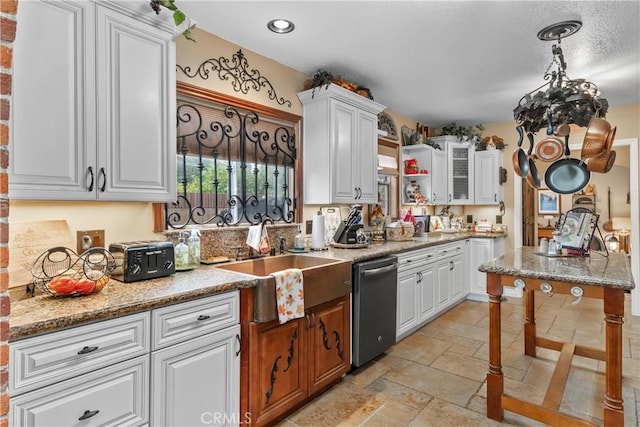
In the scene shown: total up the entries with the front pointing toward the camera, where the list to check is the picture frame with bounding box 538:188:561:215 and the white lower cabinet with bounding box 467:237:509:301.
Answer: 2

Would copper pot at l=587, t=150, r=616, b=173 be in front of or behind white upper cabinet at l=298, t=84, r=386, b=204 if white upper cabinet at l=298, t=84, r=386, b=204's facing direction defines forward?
in front

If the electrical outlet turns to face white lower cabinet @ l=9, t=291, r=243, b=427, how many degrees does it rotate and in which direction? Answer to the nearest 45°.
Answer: approximately 45° to its right

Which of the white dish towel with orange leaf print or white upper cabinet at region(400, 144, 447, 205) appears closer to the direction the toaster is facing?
the white dish towel with orange leaf print

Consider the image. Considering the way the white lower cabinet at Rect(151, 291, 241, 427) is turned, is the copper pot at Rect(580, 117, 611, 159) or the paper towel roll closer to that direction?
the copper pot

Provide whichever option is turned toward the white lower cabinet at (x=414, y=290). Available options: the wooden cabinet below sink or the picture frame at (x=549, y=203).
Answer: the picture frame

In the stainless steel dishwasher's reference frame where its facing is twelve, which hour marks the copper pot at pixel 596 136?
The copper pot is roughly at 11 o'clock from the stainless steel dishwasher.

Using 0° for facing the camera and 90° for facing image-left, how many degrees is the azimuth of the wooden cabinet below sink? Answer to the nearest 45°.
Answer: approximately 315°

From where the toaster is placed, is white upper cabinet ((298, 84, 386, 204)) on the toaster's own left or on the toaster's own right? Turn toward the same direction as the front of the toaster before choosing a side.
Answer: on the toaster's own left

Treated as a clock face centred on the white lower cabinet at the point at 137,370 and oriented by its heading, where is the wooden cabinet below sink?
The wooden cabinet below sink is roughly at 10 o'clock from the white lower cabinet.

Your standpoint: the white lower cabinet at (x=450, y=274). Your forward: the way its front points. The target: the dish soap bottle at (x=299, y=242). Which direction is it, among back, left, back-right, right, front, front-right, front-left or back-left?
right

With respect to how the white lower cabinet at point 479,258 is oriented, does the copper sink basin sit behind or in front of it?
in front
